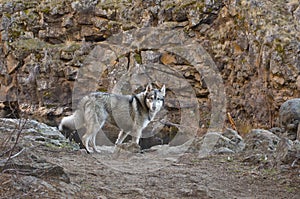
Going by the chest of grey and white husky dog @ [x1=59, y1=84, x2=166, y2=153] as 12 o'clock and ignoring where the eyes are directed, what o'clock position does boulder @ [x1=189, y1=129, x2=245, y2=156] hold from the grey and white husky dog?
The boulder is roughly at 1 o'clock from the grey and white husky dog.

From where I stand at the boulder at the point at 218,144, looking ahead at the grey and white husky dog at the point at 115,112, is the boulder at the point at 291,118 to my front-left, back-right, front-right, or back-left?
back-right

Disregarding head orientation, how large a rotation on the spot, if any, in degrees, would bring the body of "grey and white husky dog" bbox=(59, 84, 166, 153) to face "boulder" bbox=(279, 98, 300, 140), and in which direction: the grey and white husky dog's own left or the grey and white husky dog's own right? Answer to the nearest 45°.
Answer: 0° — it already faces it

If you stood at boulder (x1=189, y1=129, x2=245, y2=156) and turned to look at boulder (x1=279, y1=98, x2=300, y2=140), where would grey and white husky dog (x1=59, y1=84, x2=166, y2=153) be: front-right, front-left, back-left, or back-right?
back-left

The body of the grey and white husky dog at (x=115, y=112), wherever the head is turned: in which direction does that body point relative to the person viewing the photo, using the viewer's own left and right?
facing to the right of the viewer
